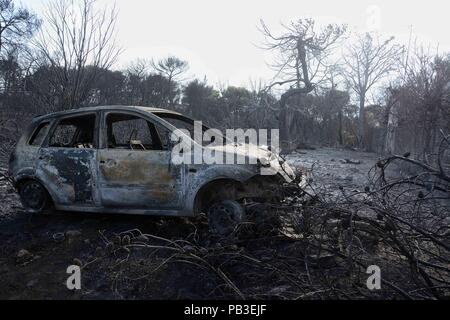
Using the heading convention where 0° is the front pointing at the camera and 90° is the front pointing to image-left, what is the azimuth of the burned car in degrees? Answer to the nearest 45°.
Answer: approximately 270°
